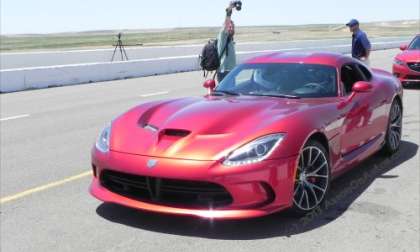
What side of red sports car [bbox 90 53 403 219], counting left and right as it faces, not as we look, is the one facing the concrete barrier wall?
right

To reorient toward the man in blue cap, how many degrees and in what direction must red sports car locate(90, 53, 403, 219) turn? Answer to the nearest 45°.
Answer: approximately 135° to its right

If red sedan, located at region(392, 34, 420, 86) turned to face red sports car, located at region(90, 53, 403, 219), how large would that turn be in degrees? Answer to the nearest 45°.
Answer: approximately 45° to its left

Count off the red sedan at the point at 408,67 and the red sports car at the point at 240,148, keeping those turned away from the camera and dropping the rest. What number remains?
0

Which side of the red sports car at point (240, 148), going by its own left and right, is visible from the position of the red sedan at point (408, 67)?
back

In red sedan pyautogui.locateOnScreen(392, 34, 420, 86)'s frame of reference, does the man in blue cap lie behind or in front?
in front

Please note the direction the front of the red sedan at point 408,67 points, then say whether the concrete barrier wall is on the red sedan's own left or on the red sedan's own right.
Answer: on the red sedan's own right

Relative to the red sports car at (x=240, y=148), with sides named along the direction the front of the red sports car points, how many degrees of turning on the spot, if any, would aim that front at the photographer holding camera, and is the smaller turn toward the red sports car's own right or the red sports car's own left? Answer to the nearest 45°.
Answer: approximately 135° to the red sports car's own right
